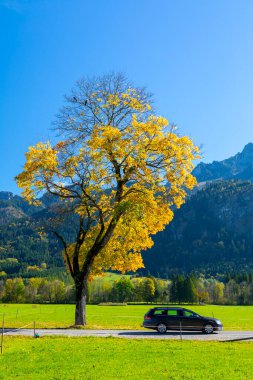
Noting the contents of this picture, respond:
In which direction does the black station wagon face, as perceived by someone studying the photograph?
facing to the right of the viewer
